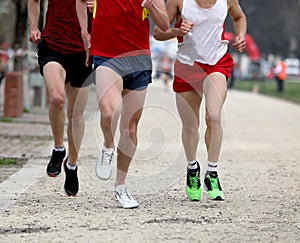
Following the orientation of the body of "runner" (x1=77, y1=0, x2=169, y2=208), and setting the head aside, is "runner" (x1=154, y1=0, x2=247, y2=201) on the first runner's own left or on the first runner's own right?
on the first runner's own left

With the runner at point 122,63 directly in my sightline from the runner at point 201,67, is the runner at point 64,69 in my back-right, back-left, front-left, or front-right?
front-right

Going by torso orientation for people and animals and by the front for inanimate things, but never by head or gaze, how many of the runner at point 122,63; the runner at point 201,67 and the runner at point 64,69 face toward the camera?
3

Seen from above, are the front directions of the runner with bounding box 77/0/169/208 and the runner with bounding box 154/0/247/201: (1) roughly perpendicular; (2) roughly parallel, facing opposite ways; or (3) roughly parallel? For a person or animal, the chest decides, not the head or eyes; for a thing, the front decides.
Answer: roughly parallel

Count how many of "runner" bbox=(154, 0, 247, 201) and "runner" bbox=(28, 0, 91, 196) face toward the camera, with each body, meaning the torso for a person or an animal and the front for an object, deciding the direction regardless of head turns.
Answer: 2

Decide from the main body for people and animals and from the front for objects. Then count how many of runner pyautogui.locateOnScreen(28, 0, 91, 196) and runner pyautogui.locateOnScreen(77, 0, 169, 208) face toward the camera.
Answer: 2

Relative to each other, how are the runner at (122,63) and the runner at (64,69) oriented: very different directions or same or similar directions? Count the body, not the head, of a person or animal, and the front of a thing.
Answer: same or similar directions

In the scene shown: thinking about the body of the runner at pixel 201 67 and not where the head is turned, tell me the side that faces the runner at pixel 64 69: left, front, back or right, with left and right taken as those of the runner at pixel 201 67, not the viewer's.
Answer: right

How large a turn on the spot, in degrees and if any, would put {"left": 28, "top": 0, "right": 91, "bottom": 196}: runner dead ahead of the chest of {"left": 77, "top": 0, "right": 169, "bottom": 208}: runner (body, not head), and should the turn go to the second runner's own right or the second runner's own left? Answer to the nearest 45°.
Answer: approximately 135° to the second runner's own right

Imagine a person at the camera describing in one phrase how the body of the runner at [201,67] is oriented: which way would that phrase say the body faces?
toward the camera

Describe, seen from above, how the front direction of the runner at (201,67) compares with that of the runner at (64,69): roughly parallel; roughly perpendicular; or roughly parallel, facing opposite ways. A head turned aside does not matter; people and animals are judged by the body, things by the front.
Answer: roughly parallel

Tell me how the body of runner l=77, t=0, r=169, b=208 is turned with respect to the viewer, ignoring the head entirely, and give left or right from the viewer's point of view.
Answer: facing the viewer
